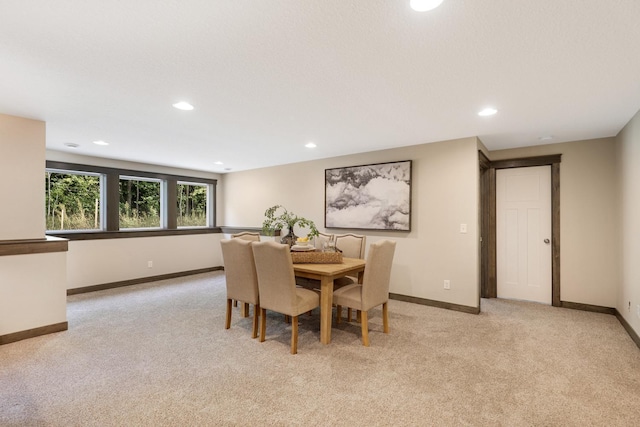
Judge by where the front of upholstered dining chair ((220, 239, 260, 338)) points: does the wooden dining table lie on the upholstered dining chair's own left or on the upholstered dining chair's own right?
on the upholstered dining chair's own right

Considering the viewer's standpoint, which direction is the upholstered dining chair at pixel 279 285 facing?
facing away from the viewer and to the right of the viewer

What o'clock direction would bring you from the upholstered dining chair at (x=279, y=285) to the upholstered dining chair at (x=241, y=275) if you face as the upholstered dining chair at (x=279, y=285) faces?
the upholstered dining chair at (x=241, y=275) is roughly at 9 o'clock from the upholstered dining chair at (x=279, y=285).

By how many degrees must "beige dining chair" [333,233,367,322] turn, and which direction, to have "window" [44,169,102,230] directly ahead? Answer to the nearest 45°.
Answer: approximately 45° to its right

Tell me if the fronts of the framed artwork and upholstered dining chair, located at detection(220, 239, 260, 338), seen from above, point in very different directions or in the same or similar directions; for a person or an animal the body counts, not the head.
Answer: very different directions

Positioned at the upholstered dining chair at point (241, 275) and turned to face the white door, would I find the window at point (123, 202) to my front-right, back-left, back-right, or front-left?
back-left

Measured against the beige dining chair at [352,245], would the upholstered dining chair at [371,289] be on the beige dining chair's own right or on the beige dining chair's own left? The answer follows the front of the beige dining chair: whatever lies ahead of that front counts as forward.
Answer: on the beige dining chair's own left

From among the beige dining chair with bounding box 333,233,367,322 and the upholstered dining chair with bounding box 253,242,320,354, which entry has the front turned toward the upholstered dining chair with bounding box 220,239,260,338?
the beige dining chair

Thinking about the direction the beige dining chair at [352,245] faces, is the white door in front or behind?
behind
